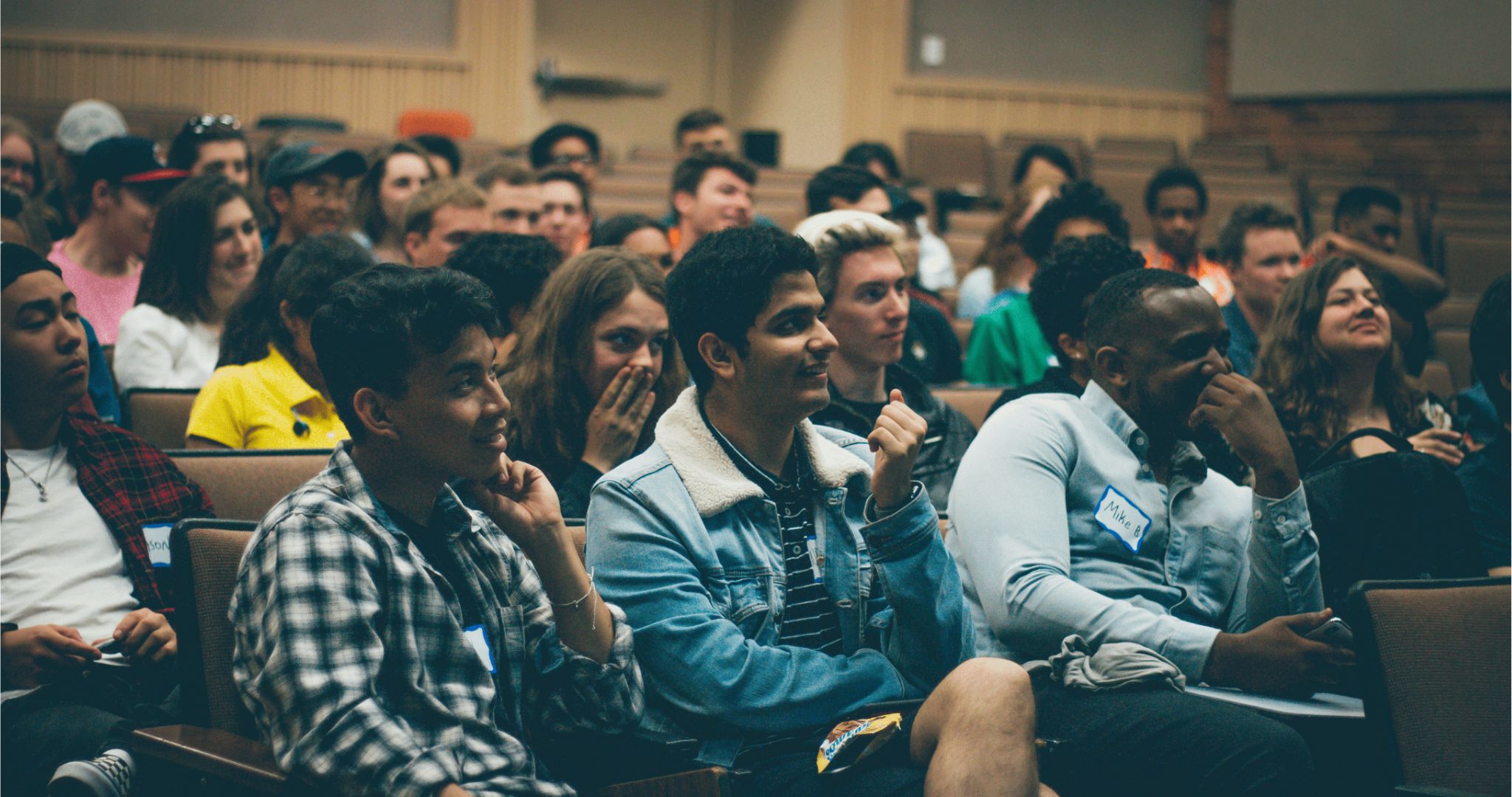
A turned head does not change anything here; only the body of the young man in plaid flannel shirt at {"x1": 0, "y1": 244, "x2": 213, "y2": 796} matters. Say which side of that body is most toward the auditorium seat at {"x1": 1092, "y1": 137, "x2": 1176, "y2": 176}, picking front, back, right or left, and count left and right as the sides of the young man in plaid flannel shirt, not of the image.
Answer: left

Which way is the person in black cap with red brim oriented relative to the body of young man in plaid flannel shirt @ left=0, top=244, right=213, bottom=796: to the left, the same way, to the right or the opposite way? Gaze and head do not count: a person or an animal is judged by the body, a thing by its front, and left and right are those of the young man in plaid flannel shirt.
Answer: the same way

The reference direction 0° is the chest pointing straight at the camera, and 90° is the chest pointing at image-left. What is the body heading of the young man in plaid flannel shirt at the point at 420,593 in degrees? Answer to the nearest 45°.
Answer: approximately 315°

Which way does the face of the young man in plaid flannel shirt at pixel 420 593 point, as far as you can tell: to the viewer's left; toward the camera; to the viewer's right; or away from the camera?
to the viewer's right

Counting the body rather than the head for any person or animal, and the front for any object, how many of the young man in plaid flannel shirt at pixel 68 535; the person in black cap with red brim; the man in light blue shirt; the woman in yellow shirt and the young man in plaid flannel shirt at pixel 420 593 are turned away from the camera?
0

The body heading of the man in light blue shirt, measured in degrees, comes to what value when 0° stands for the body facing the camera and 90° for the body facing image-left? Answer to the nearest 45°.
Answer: approximately 315°

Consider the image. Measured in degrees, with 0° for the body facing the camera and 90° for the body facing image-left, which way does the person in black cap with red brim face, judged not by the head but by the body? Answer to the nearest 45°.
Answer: approximately 315°

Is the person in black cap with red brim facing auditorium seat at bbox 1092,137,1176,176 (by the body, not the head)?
no

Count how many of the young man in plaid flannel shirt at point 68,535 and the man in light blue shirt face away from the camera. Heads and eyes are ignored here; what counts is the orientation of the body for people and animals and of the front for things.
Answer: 0

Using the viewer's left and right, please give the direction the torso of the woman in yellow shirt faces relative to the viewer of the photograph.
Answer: facing the viewer and to the right of the viewer

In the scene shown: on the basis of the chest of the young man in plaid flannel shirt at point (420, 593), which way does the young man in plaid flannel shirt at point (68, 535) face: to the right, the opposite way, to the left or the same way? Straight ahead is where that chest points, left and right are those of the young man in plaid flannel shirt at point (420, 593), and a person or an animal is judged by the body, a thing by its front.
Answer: the same way

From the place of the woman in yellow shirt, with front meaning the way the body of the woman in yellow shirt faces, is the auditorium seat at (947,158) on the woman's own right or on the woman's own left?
on the woman's own left

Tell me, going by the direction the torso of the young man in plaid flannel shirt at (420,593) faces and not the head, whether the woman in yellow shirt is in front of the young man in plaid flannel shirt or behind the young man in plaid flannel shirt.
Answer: behind

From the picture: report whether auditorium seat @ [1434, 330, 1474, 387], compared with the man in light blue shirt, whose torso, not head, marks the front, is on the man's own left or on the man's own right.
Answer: on the man's own left

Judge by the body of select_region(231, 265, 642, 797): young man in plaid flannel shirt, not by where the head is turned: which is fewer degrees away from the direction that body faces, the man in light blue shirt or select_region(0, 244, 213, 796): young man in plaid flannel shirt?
the man in light blue shirt

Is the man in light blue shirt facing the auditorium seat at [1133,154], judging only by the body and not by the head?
no

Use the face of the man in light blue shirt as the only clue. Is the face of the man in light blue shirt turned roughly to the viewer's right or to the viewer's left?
to the viewer's right
